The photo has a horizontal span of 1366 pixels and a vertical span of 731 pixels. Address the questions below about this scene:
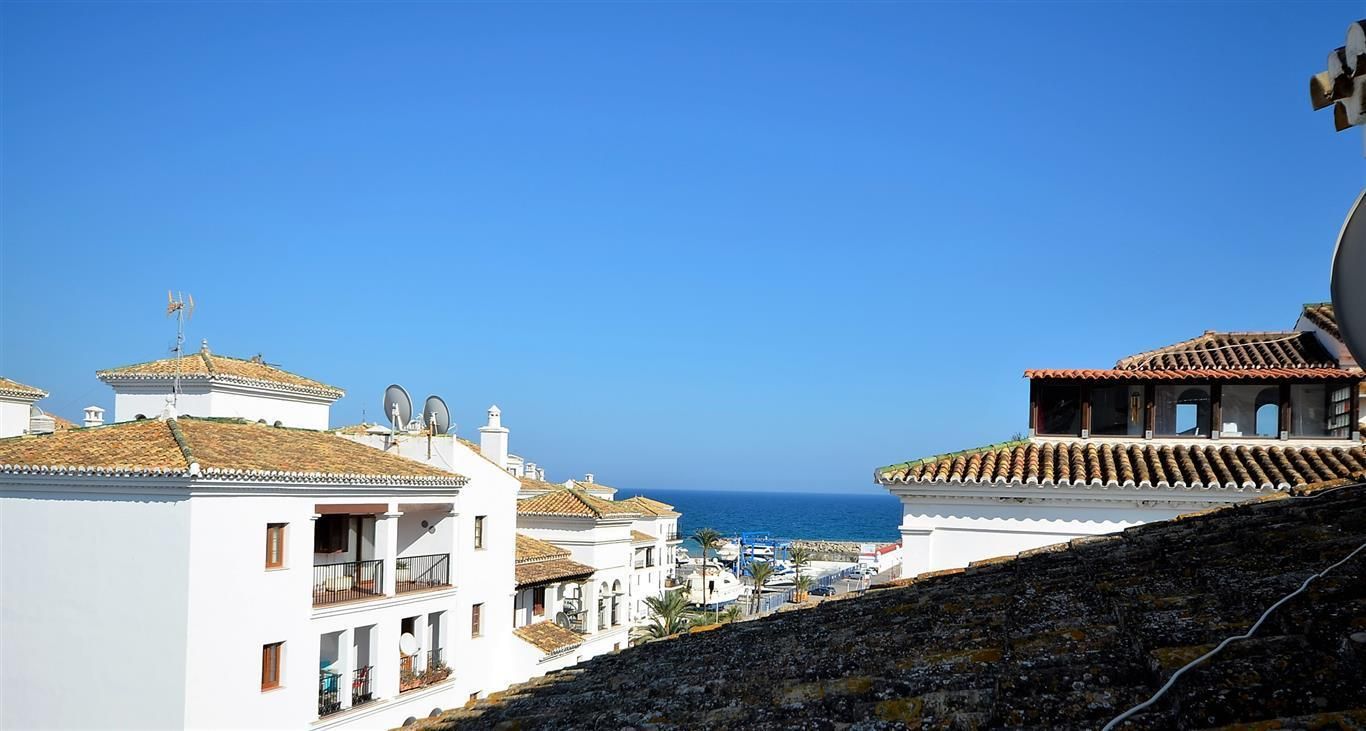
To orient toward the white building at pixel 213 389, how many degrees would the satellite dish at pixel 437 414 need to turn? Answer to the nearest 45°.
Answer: approximately 135° to its left

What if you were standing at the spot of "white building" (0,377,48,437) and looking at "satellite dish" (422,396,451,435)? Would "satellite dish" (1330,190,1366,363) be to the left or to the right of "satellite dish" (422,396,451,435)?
right

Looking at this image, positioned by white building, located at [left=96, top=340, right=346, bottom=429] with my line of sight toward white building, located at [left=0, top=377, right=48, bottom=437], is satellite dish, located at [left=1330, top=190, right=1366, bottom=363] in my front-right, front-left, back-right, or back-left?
back-left

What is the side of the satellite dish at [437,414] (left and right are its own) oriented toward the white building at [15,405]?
left

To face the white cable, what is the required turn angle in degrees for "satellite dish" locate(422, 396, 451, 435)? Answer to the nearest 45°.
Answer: approximately 135° to its right

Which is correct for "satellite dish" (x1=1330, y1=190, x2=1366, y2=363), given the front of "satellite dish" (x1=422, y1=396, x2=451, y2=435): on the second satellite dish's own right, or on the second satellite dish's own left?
on the second satellite dish's own right

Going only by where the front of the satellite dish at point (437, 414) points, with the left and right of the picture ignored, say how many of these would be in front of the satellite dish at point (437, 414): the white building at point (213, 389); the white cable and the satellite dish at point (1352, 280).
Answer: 0

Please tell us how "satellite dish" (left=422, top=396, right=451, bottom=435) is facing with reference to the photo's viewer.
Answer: facing away from the viewer and to the right of the viewer

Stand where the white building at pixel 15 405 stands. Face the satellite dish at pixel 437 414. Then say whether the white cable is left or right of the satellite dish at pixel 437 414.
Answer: right
